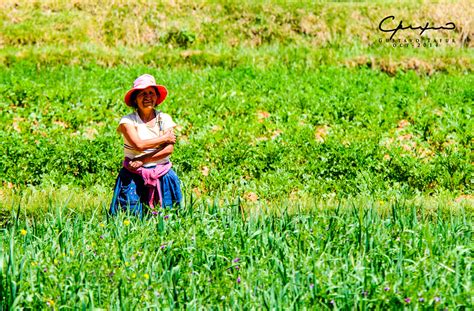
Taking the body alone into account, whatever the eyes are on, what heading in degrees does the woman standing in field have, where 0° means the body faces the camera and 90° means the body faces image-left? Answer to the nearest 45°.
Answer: approximately 0°
